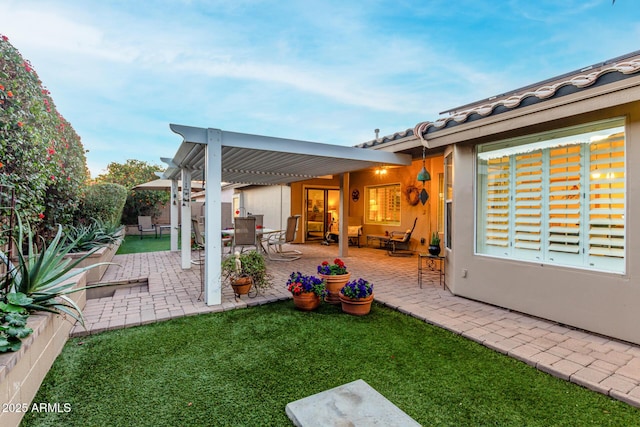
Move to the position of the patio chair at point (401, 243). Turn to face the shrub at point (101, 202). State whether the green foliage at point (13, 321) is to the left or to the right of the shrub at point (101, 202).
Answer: left

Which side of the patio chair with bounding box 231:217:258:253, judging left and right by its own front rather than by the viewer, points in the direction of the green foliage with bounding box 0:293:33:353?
back

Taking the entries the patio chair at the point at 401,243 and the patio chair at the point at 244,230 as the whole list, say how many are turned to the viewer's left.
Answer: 1

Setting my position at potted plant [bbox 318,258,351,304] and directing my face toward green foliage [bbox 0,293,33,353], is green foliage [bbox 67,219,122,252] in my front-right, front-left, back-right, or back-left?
front-right

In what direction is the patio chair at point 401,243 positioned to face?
to the viewer's left

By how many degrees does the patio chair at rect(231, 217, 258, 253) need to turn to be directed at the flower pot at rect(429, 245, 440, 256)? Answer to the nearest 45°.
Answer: approximately 135° to its right

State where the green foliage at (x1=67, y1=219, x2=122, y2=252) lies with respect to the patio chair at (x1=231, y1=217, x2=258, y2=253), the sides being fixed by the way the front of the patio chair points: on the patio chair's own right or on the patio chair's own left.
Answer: on the patio chair's own left

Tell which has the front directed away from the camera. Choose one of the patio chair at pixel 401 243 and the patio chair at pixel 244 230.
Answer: the patio chair at pixel 244 230

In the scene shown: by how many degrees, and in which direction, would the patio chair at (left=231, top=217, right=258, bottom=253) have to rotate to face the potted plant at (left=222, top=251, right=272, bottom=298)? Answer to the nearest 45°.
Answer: approximately 180°

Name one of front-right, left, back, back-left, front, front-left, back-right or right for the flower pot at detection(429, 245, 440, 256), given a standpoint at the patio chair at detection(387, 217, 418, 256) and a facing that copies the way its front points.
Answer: left

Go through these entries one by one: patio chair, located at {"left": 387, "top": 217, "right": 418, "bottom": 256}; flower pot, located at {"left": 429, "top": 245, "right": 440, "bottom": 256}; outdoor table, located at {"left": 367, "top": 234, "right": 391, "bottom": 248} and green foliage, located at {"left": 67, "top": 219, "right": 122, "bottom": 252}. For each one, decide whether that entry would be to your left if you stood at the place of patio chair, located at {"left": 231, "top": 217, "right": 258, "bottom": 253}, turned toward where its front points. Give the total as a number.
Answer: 1

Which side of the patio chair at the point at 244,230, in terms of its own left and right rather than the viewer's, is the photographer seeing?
back
